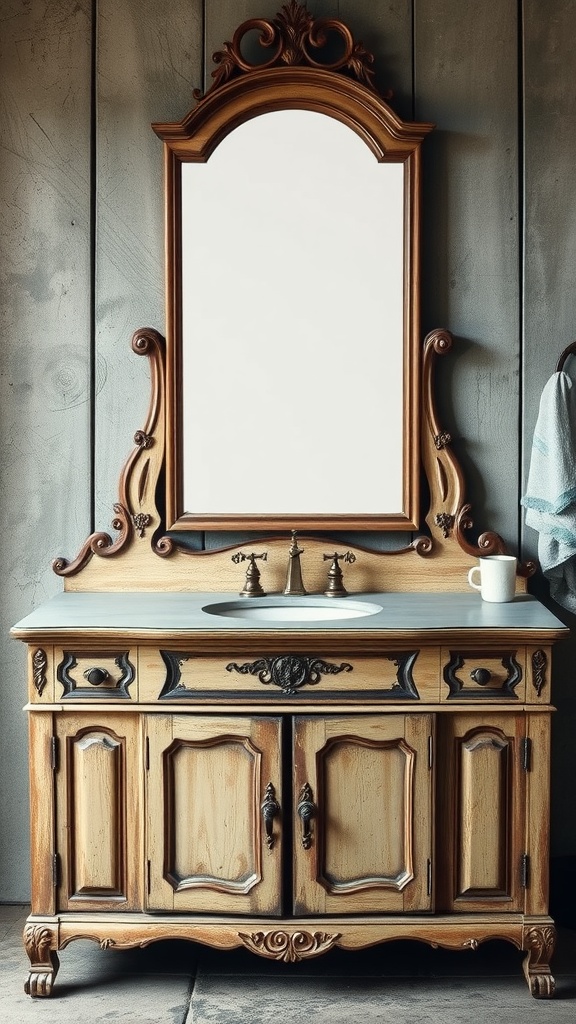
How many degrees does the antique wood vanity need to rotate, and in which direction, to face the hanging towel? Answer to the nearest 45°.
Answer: approximately 135° to its left

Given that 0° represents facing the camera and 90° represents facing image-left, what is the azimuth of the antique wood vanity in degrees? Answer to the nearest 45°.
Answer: approximately 0°

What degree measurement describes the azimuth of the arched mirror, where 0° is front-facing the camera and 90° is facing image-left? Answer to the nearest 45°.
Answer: approximately 0°

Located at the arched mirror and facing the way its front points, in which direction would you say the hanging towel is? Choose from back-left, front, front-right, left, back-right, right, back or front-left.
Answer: left
